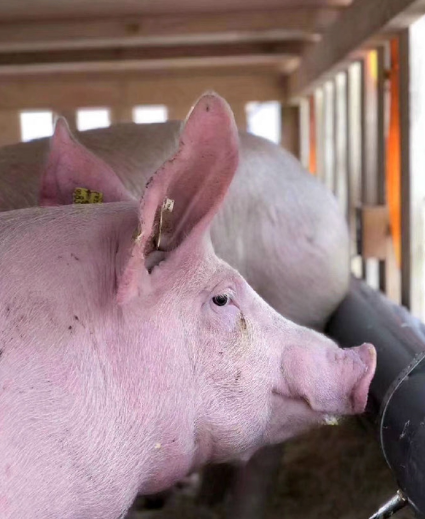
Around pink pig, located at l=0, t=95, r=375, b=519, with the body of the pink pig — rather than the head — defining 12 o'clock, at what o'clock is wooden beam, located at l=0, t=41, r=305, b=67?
The wooden beam is roughly at 9 o'clock from the pink pig.

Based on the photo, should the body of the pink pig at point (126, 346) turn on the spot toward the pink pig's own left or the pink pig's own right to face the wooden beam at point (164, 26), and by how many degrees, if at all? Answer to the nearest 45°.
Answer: approximately 90° to the pink pig's own left

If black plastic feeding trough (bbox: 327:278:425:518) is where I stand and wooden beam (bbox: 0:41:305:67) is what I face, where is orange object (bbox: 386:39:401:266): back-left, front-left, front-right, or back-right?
front-right

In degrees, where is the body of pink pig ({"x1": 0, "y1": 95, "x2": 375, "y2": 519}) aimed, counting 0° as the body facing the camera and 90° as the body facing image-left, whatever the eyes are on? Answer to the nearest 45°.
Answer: approximately 270°

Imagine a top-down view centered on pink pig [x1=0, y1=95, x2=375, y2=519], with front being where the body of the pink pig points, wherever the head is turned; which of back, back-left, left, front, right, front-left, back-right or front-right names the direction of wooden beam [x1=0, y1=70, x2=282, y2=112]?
left

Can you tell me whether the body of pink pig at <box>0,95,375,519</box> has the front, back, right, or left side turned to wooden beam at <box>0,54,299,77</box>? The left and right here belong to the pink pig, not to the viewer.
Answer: left

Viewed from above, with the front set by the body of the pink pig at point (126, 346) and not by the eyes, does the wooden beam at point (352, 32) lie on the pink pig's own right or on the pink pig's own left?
on the pink pig's own left
